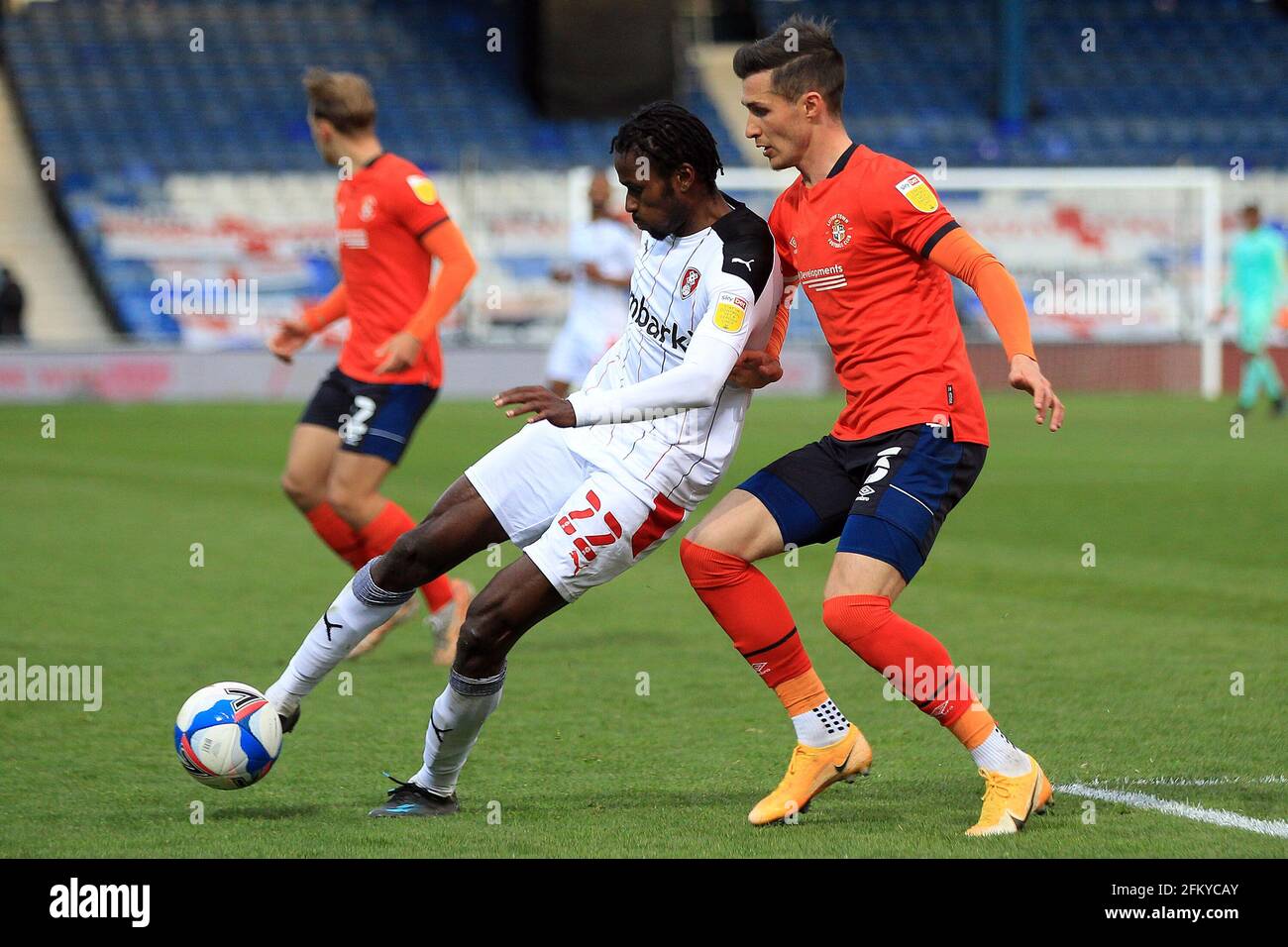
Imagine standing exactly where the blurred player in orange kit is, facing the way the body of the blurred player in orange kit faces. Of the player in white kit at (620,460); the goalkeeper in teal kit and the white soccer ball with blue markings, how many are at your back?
1

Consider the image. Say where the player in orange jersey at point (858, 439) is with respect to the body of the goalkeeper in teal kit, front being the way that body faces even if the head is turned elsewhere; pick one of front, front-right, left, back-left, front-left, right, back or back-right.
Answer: front-left

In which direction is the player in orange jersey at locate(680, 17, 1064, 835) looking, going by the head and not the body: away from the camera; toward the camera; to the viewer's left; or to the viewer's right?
to the viewer's left

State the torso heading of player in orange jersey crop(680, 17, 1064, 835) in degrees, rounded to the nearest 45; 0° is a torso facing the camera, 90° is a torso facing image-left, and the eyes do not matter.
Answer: approximately 45°

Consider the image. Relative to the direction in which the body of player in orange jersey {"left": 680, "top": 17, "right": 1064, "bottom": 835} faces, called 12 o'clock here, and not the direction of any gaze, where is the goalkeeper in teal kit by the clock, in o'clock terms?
The goalkeeper in teal kit is roughly at 5 o'clock from the player in orange jersey.
